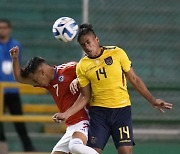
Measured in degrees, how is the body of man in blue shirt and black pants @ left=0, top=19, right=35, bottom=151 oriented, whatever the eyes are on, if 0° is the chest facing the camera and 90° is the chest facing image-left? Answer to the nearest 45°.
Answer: approximately 0°
